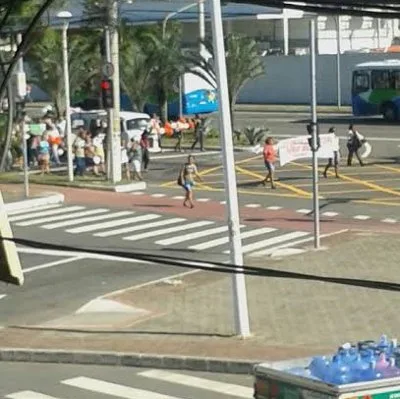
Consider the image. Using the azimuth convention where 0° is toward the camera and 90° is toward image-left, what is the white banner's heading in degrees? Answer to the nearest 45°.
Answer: approximately 0°

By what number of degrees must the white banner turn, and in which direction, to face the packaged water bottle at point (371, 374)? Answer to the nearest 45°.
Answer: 0° — it already faces it

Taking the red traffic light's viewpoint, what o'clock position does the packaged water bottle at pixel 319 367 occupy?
The packaged water bottle is roughly at 12 o'clock from the red traffic light.

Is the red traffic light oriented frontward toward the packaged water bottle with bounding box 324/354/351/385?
yes

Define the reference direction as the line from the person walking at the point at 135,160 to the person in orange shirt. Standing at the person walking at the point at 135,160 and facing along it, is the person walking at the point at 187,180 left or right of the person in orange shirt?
right

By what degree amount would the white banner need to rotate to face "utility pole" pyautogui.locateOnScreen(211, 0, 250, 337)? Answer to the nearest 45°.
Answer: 0° — it already faces it

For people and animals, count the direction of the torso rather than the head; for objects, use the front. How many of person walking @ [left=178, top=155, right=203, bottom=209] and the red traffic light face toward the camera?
2

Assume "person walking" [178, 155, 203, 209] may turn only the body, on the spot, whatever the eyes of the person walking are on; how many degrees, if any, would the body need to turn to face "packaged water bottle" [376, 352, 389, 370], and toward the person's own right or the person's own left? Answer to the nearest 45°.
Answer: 0° — they already face it

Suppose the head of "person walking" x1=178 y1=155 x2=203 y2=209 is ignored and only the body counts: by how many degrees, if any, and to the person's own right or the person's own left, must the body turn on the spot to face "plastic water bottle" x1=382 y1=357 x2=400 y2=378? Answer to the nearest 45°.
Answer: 0° — they already face it

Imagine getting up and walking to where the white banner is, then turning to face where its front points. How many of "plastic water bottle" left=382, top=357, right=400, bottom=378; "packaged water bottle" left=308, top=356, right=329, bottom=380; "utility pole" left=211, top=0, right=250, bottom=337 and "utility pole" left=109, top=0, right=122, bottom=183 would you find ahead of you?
3
